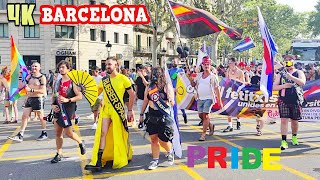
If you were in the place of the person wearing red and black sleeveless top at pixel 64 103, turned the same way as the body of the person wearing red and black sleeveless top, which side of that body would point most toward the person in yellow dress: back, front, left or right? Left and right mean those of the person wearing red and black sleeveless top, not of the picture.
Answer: left

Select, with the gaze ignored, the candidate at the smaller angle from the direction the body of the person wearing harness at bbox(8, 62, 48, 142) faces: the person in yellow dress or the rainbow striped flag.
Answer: the person in yellow dress

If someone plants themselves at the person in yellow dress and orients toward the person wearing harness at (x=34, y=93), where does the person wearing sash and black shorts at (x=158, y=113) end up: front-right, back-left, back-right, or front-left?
back-right

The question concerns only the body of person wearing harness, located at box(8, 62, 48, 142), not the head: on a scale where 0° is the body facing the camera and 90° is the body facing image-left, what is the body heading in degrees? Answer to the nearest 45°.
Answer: approximately 45°

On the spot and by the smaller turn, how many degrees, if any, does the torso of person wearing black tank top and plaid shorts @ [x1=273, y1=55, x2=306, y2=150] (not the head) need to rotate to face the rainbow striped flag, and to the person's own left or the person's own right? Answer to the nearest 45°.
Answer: approximately 90° to the person's own right

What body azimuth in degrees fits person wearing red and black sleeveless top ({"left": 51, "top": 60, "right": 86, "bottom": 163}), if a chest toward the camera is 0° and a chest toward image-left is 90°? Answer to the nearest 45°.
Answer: approximately 45°

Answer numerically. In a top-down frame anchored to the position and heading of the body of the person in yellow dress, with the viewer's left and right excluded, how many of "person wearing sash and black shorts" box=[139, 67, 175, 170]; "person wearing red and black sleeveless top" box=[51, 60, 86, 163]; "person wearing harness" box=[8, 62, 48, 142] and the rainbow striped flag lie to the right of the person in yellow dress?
3

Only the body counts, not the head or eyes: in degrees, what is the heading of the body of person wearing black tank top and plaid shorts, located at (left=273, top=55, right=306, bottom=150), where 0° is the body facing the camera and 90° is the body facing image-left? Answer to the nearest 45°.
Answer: approximately 0°

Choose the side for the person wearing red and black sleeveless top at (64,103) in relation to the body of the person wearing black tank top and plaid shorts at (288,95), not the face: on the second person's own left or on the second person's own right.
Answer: on the second person's own right
